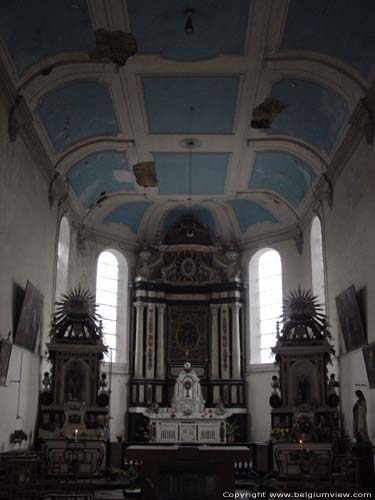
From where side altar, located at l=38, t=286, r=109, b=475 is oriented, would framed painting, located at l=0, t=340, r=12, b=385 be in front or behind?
in front

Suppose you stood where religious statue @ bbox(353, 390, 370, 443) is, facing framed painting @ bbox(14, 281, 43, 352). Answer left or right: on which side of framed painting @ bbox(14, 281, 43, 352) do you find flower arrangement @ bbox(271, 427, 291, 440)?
right

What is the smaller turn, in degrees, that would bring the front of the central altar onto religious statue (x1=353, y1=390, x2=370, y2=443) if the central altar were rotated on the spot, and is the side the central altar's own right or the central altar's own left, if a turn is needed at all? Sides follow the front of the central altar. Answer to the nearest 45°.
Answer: approximately 45° to the central altar's own left

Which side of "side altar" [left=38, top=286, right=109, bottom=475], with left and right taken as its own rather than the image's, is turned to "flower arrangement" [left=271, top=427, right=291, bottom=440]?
left

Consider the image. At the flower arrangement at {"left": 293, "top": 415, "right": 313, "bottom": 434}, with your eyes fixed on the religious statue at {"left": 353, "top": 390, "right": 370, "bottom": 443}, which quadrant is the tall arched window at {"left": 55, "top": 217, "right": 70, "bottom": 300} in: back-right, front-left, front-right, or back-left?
back-right

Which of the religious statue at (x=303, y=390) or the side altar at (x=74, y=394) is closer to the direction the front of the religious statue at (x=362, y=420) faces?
the side altar

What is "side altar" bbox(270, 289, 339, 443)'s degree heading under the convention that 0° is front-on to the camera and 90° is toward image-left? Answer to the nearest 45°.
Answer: approximately 0°

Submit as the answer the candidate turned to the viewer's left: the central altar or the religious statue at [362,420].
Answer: the religious statue

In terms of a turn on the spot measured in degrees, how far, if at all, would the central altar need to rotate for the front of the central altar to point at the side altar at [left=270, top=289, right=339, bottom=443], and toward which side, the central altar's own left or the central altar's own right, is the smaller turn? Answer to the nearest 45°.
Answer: approximately 45° to the central altar's own left

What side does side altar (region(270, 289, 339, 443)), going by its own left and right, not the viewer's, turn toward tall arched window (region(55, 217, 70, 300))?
right

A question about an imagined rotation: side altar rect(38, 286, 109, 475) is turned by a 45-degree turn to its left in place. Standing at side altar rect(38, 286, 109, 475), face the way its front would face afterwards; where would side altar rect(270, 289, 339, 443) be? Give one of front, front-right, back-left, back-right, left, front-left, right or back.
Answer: front-left

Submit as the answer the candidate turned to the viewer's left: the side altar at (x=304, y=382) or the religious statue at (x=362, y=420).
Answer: the religious statue

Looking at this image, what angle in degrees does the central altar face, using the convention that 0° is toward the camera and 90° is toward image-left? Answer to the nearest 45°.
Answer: approximately 0°

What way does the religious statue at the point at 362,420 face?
to the viewer's left
